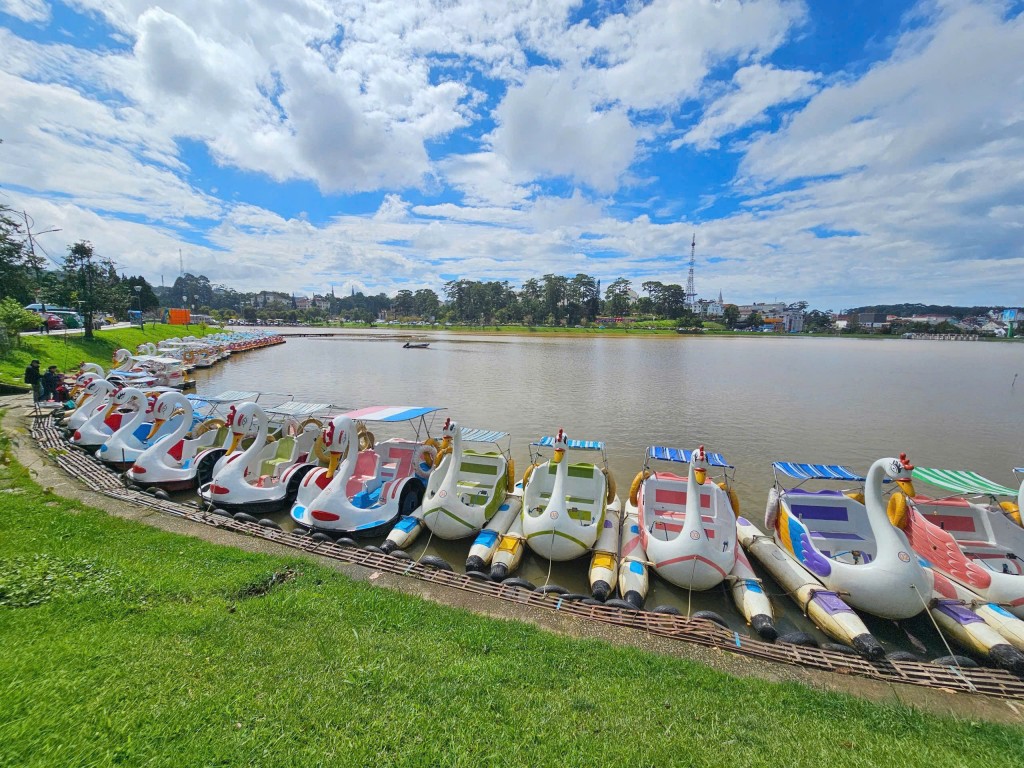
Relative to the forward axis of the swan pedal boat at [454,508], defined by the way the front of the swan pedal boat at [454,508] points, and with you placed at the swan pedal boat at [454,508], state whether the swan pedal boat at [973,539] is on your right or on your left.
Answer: on your left

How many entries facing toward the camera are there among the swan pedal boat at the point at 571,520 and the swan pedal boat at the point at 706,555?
2

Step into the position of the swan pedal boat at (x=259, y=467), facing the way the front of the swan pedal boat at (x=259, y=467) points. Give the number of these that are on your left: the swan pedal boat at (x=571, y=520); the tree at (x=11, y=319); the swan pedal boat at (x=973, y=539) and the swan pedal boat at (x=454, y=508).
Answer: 3

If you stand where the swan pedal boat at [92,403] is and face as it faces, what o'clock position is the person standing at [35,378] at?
The person standing is roughly at 4 o'clock from the swan pedal boat.

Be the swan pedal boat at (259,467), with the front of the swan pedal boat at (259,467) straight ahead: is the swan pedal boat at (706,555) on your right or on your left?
on your left

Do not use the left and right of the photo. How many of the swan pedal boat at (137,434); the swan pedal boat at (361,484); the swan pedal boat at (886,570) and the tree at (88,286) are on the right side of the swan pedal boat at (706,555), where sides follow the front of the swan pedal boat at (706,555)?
3

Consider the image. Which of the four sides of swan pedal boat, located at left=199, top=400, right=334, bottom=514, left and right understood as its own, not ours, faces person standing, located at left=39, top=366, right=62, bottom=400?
right

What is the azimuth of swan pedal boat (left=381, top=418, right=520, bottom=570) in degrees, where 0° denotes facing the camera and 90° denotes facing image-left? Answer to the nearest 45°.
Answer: approximately 45°

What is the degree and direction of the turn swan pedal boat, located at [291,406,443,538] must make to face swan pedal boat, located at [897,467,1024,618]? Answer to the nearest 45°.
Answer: approximately 90° to its left

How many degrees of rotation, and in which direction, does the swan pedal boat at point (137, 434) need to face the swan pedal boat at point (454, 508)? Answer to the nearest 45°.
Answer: approximately 90° to its left

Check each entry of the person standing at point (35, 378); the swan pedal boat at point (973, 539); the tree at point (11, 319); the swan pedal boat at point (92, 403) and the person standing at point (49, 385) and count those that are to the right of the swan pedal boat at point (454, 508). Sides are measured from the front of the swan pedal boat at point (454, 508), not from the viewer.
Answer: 4
